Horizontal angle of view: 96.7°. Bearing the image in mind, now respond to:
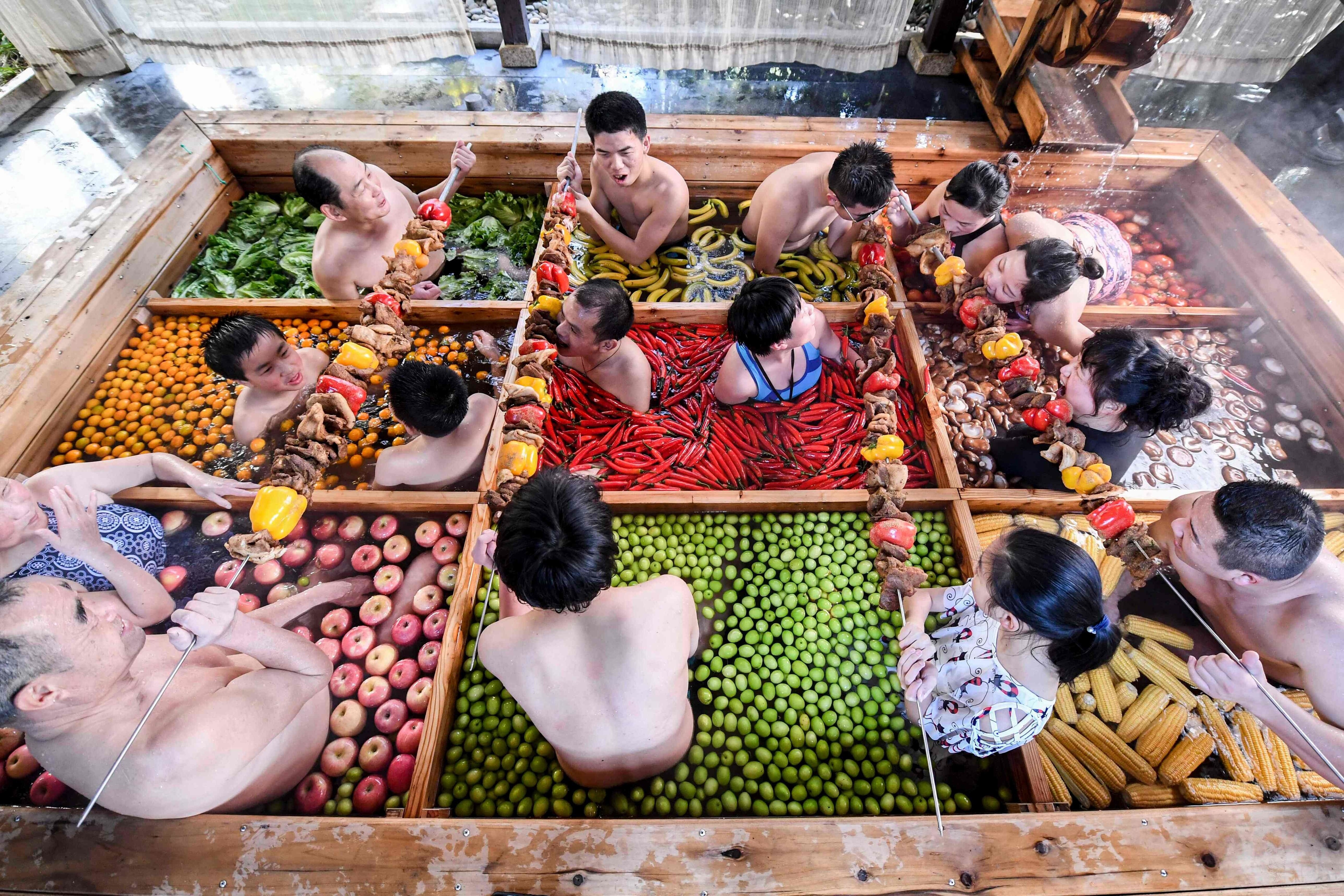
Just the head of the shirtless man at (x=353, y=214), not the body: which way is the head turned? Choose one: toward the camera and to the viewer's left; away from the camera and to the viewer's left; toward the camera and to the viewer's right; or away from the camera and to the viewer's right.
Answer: toward the camera and to the viewer's right

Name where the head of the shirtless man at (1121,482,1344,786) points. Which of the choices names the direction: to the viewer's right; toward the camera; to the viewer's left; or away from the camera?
to the viewer's left

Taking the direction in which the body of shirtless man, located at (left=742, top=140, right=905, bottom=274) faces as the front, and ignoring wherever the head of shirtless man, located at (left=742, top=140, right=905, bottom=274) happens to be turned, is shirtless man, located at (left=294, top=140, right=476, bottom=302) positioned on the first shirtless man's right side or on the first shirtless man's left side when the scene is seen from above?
on the first shirtless man's right side

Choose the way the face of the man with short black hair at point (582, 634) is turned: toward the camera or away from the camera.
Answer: away from the camera

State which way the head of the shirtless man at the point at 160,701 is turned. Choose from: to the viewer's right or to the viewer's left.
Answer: to the viewer's right

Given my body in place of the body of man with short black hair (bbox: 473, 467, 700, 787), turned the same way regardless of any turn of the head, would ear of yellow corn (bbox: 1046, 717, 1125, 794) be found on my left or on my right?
on my right

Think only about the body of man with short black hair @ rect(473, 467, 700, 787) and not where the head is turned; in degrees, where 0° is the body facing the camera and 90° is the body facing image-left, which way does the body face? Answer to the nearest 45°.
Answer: approximately 180°

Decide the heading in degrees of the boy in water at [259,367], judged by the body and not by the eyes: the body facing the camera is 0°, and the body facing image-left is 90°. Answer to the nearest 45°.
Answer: approximately 315°

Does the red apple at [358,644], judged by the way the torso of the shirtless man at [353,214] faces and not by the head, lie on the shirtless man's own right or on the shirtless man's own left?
on the shirtless man's own right
